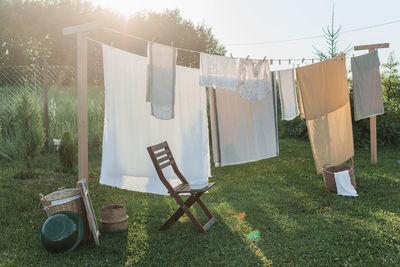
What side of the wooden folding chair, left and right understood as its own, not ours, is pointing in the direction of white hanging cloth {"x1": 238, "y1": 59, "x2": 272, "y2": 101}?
left

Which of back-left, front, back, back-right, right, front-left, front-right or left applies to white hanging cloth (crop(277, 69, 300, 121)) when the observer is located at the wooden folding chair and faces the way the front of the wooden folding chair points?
left

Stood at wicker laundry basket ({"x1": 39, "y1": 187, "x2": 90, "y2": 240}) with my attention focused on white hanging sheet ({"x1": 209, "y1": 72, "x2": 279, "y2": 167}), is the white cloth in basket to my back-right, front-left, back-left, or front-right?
front-right

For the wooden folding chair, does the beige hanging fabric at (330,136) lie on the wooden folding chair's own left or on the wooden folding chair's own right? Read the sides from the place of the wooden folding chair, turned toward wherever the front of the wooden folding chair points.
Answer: on the wooden folding chair's own left

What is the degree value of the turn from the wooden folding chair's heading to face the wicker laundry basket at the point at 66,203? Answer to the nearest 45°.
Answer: approximately 135° to its right

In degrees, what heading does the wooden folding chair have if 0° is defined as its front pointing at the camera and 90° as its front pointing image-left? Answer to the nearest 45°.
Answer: approximately 315°

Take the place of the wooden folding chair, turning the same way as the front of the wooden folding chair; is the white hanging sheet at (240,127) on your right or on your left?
on your left

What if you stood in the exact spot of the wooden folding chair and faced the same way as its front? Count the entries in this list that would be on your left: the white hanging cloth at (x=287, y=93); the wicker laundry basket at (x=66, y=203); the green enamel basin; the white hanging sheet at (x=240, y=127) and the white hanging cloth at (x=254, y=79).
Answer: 3

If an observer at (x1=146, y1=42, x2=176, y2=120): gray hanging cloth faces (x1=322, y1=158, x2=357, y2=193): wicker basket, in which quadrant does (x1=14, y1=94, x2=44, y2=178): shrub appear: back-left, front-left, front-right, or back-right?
back-left

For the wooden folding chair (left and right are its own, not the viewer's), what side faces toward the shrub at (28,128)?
back
